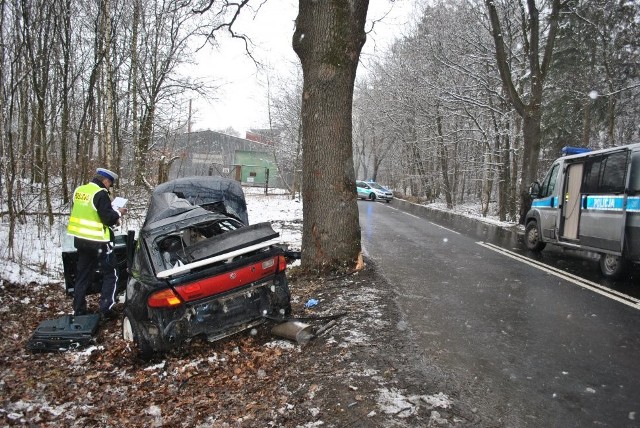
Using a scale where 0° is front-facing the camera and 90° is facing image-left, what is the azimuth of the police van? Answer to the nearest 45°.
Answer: approximately 135°

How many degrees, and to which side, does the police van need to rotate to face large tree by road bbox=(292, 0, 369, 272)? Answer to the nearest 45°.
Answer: approximately 90° to its left

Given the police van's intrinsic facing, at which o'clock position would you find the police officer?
The police officer is roughly at 9 o'clock from the police van.

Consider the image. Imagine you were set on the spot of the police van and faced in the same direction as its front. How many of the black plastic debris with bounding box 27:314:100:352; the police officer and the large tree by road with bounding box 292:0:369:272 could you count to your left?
3

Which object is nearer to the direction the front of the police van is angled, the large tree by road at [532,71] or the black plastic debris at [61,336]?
the large tree by road
